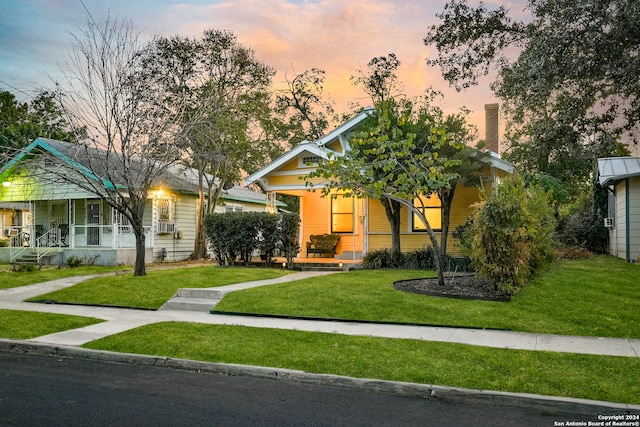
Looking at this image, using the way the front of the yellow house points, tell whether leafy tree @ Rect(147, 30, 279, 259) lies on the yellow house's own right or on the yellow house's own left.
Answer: on the yellow house's own right

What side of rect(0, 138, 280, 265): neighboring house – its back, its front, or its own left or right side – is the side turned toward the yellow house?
left

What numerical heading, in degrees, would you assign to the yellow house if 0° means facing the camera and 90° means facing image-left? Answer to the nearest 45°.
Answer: approximately 0°

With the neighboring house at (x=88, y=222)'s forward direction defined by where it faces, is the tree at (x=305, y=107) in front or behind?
behind

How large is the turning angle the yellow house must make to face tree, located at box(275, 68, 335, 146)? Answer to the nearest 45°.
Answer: approximately 180°

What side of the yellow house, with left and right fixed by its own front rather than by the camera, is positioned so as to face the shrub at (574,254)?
left

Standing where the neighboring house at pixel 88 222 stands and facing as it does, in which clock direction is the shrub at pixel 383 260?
The shrub is roughly at 9 o'clock from the neighboring house.

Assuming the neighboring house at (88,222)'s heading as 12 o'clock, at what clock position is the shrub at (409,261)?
The shrub is roughly at 9 o'clock from the neighboring house.

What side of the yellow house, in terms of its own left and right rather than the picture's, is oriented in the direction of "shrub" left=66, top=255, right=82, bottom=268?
right

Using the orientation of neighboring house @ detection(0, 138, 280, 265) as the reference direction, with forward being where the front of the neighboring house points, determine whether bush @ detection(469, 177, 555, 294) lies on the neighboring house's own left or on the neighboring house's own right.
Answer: on the neighboring house's own left

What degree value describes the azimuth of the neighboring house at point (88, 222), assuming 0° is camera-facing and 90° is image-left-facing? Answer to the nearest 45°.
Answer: approximately 45°
